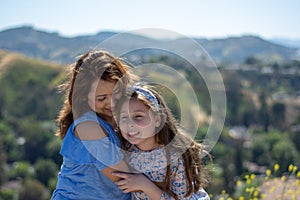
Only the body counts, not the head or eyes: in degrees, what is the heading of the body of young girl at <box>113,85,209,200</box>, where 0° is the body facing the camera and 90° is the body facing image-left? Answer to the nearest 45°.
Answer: approximately 45°

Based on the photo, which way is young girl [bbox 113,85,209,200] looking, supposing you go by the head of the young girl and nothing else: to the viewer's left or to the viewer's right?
to the viewer's left
